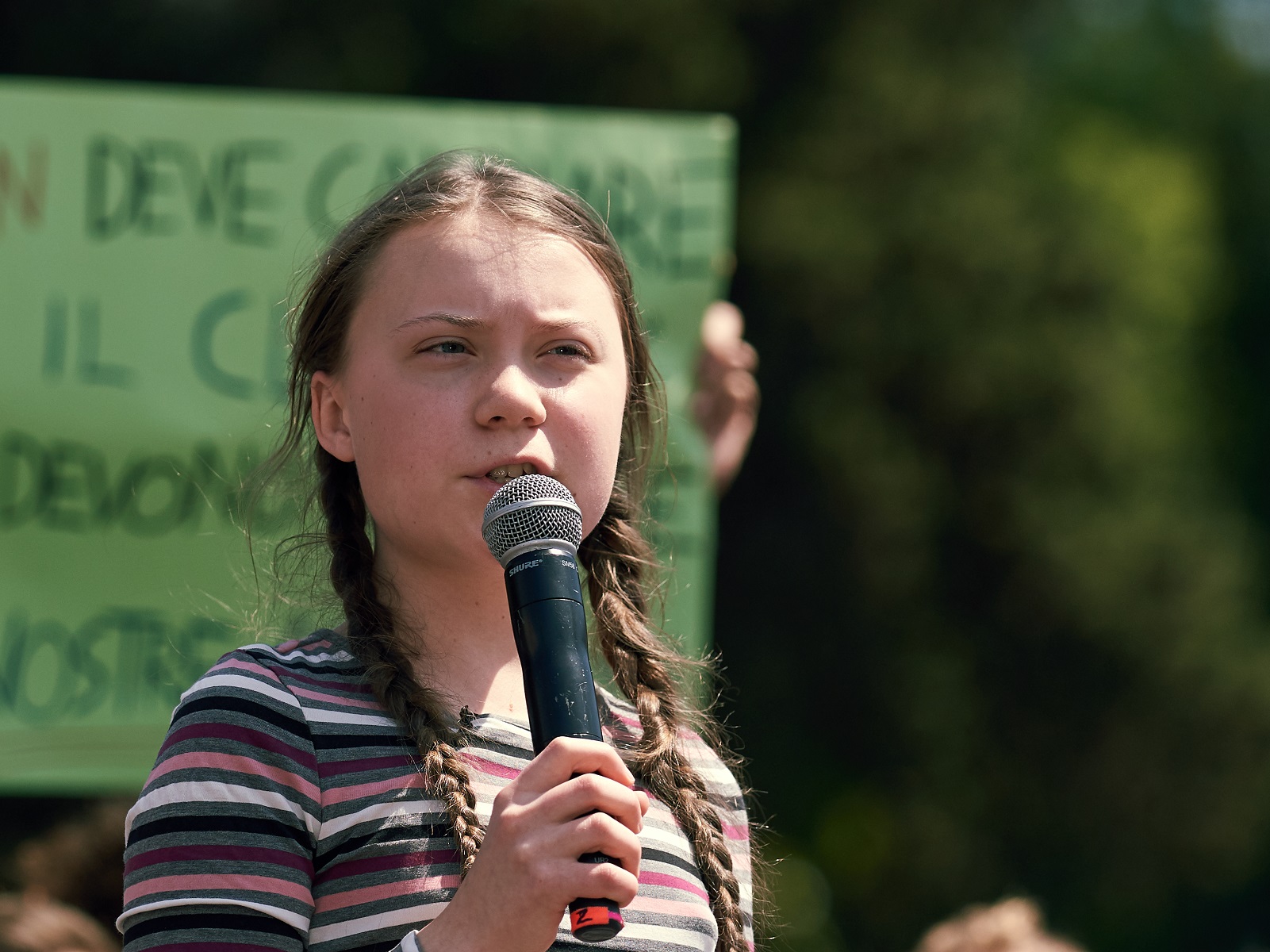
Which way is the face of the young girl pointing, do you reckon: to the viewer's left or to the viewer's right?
to the viewer's right

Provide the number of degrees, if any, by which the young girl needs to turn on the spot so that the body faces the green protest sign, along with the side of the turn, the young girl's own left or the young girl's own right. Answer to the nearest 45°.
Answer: approximately 135° to the young girl's own left

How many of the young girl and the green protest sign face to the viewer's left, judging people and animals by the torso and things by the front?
0

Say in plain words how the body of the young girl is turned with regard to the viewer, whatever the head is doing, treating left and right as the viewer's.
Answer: facing the viewer and to the right of the viewer

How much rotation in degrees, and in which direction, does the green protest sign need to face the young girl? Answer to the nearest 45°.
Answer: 0° — it already faces them

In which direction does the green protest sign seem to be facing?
toward the camera
